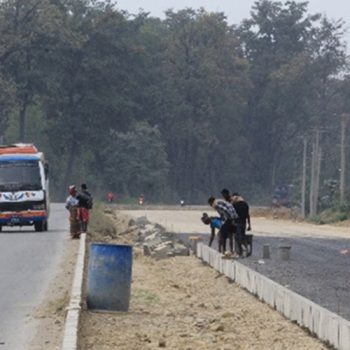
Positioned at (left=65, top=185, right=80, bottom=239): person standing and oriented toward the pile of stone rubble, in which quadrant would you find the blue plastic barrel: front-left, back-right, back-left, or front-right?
front-right
